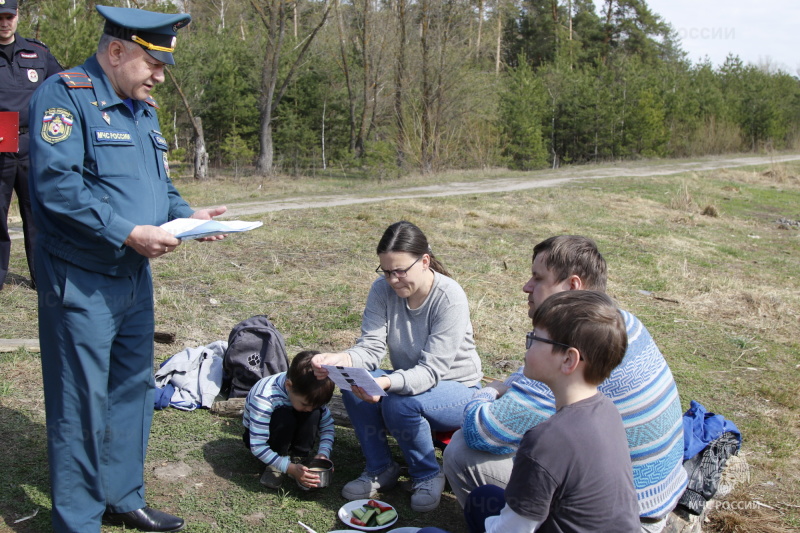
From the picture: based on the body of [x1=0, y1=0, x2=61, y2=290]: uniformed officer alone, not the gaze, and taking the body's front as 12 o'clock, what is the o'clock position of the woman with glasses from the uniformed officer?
The woman with glasses is roughly at 11 o'clock from the uniformed officer.

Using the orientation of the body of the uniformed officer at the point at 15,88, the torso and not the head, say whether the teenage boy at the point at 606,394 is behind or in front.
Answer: in front

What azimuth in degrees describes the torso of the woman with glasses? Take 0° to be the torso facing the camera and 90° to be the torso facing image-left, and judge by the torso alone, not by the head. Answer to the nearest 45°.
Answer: approximately 45°

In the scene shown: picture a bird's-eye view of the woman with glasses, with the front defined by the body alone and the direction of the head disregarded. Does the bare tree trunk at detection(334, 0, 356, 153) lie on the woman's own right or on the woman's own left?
on the woman's own right

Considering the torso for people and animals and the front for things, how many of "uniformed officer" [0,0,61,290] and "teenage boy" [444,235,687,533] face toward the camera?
1

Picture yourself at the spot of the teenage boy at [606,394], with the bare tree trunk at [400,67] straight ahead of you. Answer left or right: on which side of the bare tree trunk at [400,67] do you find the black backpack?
left

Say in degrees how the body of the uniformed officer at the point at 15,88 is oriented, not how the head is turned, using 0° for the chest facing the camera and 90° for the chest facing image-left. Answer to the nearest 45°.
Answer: approximately 0°

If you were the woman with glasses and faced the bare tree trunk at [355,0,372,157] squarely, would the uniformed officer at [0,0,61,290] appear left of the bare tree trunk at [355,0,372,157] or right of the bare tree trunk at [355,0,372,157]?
left

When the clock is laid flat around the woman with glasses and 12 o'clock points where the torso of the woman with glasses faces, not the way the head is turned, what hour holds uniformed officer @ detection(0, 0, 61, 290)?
The uniformed officer is roughly at 3 o'clock from the woman with glasses.

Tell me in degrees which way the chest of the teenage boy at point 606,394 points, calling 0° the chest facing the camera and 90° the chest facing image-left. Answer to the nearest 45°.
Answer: approximately 90°

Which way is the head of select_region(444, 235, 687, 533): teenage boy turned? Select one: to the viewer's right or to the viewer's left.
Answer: to the viewer's left

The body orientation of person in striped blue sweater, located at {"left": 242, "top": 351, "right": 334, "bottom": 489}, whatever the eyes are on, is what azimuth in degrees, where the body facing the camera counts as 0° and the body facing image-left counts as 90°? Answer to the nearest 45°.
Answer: approximately 315°
